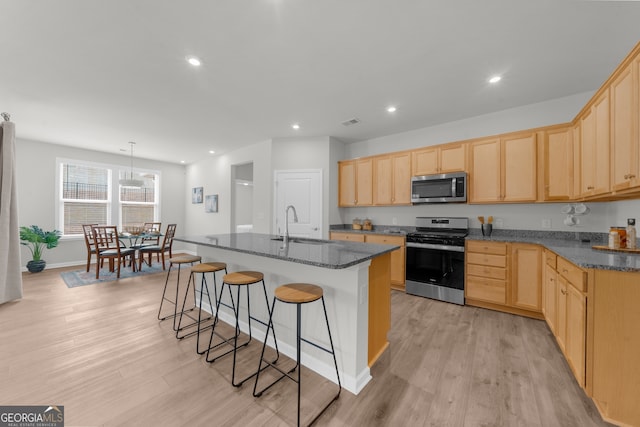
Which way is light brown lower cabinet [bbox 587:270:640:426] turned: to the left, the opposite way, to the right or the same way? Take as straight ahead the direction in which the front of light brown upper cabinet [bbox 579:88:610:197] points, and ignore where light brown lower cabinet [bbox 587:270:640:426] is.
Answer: the same way

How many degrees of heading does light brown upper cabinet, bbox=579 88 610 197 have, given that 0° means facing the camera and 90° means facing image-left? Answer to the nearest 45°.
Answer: approximately 90°

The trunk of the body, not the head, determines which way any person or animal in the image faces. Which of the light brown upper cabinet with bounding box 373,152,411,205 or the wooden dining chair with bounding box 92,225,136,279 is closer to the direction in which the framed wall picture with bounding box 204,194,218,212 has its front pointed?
the wooden dining chair

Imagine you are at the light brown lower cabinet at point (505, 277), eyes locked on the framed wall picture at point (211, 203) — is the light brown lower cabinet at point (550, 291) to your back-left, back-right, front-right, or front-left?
back-left

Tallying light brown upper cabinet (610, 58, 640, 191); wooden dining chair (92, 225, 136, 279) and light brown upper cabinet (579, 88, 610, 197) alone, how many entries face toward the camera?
0

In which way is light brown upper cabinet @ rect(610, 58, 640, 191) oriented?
to the viewer's left

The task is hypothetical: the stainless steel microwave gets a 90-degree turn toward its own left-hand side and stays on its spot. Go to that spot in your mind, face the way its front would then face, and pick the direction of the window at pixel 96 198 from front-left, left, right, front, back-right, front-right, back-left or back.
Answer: back

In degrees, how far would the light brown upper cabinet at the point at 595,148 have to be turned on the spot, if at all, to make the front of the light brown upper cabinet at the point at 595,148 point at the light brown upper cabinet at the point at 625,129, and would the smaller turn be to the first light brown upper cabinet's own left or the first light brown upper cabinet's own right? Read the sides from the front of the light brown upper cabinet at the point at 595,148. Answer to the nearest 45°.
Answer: approximately 90° to the first light brown upper cabinet's own left

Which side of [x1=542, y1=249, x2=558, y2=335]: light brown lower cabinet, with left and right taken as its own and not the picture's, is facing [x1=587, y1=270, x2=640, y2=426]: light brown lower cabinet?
left

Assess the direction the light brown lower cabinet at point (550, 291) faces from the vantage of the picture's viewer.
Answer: facing to the left of the viewer

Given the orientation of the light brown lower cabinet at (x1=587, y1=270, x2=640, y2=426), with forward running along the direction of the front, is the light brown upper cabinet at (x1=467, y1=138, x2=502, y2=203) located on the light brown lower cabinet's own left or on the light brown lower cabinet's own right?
on the light brown lower cabinet's own right

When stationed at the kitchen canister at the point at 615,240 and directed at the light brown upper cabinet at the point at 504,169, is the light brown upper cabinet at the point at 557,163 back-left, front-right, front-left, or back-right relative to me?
front-right

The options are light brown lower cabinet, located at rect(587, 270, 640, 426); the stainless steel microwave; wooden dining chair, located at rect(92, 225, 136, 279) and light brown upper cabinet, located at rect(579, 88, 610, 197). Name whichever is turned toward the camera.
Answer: the stainless steel microwave

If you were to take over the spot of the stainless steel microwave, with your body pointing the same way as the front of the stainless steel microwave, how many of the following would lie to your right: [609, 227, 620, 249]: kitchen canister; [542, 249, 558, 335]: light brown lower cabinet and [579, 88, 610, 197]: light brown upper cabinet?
0

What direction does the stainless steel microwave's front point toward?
toward the camera

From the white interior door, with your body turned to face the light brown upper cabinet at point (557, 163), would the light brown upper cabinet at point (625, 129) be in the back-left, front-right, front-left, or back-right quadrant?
front-right

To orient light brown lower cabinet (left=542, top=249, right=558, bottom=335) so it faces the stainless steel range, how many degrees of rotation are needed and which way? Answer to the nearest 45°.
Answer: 0° — it already faces it

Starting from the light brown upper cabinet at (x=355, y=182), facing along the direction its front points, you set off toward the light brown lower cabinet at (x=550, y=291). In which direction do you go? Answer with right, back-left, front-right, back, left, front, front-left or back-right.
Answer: left

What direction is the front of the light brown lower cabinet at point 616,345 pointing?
to the viewer's left
